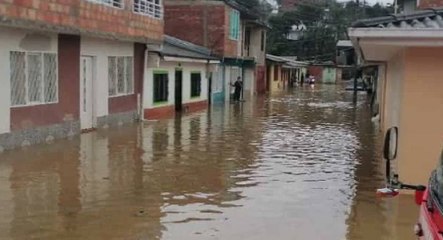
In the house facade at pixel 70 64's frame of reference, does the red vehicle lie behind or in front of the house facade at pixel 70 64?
in front

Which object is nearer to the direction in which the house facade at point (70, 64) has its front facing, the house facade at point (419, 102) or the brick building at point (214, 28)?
the house facade

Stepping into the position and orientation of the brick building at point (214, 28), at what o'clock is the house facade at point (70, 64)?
The house facade is roughly at 2 o'clock from the brick building.

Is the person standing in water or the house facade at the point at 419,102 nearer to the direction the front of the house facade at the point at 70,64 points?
the house facade

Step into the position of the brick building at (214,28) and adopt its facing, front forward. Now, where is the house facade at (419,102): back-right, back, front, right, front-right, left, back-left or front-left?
front-right

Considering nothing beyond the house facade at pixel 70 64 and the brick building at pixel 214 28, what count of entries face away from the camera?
0

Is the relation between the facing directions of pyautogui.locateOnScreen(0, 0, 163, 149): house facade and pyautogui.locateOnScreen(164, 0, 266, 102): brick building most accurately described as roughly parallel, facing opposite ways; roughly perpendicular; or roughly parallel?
roughly parallel

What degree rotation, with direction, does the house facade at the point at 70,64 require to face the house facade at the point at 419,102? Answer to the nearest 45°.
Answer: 0° — it already faces it

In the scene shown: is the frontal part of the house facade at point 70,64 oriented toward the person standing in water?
no

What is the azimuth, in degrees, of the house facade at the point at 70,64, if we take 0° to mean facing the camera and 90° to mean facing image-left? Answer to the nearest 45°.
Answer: approximately 315°

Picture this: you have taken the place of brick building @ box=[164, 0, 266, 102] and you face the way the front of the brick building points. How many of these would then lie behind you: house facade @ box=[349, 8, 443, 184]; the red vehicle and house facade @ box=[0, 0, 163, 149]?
0
